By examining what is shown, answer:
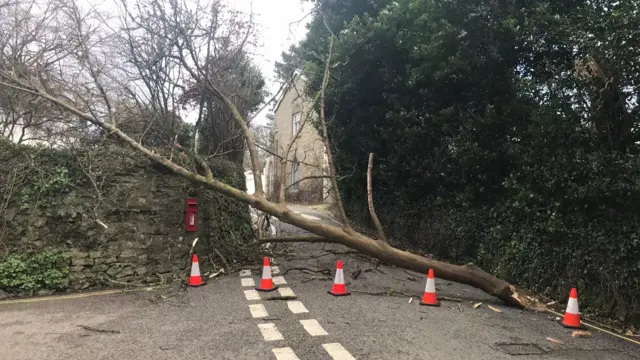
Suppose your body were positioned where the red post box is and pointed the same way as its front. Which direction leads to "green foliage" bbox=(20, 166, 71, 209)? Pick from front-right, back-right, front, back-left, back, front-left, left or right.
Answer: right

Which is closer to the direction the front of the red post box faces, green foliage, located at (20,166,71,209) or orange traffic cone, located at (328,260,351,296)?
the orange traffic cone

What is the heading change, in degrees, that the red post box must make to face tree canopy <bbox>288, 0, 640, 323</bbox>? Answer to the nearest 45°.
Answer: approximately 90° to its left

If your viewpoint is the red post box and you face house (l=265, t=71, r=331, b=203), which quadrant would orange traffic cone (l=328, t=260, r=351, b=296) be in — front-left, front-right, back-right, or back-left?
back-right

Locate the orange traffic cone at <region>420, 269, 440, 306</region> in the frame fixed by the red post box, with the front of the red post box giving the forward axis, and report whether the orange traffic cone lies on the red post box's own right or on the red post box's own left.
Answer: on the red post box's own left

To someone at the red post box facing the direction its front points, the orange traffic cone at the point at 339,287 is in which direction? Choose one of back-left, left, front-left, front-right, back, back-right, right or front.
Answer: front-left

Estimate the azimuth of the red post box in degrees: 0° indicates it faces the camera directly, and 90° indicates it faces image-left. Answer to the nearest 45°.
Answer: approximately 0°

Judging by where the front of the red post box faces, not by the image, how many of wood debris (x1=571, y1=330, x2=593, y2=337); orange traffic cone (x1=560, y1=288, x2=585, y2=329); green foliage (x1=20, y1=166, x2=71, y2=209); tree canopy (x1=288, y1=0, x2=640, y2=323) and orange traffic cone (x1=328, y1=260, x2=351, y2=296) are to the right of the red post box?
1

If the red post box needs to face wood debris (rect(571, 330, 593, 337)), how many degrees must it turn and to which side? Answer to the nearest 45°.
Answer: approximately 45° to its left
